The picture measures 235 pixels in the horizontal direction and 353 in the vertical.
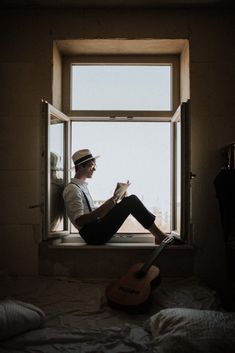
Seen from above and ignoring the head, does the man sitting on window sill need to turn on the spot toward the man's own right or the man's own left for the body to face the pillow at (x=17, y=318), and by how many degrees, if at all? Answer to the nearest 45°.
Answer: approximately 90° to the man's own right

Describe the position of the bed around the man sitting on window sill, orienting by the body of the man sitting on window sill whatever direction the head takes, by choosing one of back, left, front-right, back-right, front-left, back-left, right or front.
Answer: right

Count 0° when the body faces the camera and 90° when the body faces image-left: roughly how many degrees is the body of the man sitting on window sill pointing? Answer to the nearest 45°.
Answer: approximately 270°

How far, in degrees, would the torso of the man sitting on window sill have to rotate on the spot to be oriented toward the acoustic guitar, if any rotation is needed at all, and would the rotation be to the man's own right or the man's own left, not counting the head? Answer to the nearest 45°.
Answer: approximately 90° to the man's own right

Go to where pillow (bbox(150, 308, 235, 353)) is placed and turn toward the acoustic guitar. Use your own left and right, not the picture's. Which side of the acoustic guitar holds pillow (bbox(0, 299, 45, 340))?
left

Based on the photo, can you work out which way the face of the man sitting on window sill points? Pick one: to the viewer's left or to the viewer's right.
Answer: to the viewer's right

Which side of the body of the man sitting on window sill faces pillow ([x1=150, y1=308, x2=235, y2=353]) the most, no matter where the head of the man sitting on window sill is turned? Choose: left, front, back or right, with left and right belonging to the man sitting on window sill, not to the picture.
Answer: right
